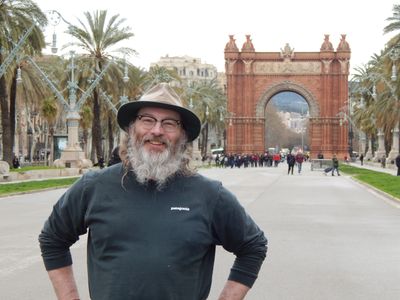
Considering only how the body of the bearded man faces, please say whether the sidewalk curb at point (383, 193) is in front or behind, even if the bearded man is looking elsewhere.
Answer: behind

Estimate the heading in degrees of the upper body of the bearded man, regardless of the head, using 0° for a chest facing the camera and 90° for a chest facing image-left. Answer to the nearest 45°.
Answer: approximately 0°

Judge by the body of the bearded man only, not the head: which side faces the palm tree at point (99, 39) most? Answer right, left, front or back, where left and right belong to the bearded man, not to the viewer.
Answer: back

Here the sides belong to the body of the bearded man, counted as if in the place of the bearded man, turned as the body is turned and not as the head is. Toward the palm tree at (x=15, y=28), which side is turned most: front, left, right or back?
back
